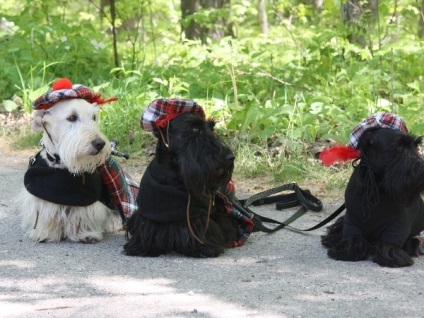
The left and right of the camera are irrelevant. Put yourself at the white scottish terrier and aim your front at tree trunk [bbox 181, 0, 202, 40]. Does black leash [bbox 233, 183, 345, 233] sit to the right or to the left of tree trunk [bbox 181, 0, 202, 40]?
right

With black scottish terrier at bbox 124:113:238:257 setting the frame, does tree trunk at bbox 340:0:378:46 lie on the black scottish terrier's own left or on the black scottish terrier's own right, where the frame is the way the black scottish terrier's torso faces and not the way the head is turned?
on the black scottish terrier's own left

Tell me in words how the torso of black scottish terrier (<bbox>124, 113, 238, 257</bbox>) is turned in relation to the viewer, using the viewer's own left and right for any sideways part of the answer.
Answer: facing the viewer and to the right of the viewer

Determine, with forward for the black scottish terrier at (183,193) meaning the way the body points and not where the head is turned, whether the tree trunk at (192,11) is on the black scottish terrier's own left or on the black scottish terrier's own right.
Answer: on the black scottish terrier's own left

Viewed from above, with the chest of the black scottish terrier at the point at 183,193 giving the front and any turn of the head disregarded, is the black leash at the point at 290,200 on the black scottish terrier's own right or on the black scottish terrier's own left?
on the black scottish terrier's own left

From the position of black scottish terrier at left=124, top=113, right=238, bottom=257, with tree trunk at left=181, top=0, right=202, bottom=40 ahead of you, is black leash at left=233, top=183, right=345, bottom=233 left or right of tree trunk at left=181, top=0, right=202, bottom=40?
right
